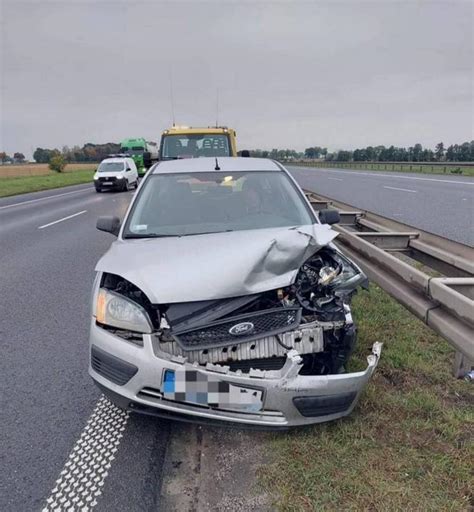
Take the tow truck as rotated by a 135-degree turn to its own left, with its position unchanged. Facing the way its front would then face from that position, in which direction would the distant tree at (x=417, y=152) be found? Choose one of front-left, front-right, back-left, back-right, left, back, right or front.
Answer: front

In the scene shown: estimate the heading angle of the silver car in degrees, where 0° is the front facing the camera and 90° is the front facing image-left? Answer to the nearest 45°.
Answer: approximately 0°

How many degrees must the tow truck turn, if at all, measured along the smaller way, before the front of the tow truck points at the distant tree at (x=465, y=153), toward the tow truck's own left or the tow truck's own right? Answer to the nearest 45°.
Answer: approximately 135° to the tow truck's own left

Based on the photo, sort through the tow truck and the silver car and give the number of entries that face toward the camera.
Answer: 2

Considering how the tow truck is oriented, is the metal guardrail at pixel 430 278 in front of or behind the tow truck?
in front

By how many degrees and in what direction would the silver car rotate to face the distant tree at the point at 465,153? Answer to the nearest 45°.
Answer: approximately 135° to its left

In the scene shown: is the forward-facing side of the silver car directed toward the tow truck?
no

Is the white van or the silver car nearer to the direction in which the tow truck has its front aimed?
the silver car

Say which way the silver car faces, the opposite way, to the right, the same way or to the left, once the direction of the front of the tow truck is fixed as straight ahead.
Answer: the same way

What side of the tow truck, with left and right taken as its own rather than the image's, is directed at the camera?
front

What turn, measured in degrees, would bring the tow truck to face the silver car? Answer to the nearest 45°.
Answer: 0° — it already faces it

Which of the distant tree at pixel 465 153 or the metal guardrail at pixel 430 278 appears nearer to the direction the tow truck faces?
the metal guardrail

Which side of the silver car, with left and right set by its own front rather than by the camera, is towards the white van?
back

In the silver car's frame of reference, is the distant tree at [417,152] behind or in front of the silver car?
behind

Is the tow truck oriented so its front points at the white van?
no
